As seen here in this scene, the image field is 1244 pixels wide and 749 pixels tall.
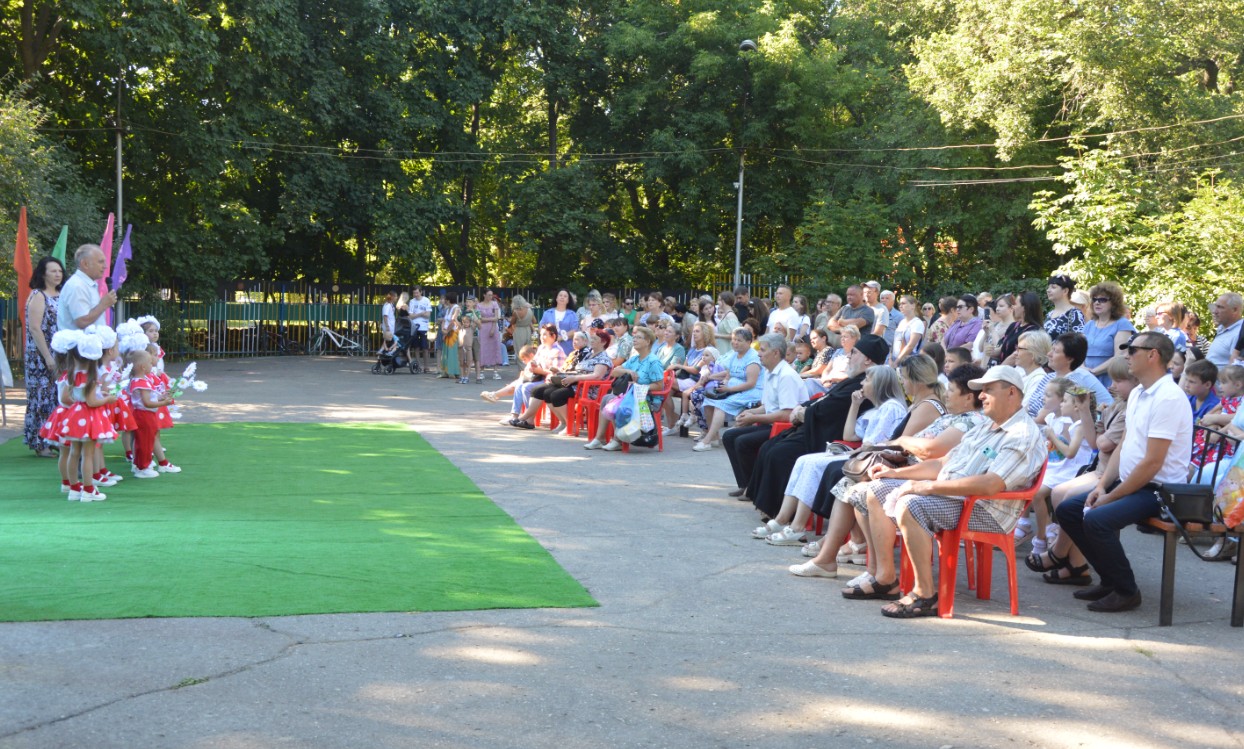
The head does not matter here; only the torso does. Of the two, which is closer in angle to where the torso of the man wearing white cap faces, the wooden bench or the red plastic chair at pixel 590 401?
the red plastic chair

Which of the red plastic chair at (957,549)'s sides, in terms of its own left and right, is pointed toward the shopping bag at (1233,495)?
back

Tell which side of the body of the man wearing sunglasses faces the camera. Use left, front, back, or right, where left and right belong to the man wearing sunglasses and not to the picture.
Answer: left

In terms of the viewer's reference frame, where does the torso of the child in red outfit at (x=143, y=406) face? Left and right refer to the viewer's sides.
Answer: facing to the right of the viewer

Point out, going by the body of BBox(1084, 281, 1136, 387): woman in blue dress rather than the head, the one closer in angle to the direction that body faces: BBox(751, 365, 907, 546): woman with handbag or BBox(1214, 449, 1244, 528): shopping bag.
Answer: the woman with handbag

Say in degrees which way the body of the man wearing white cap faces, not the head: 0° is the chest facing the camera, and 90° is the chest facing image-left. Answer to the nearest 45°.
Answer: approximately 90°

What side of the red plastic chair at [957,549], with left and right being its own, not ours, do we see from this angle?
left

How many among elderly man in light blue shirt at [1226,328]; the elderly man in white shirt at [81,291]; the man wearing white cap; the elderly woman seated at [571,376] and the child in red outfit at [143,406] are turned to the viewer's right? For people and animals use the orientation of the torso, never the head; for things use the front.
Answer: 2

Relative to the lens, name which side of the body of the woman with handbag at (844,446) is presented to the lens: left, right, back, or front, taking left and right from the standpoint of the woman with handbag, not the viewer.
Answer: left

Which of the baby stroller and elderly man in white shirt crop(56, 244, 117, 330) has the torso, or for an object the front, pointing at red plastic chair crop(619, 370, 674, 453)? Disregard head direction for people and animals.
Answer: the elderly man in white shirt

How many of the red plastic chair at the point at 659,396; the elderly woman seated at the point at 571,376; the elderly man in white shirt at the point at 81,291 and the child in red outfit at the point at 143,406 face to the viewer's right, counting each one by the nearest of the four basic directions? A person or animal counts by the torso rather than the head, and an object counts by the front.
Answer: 2
